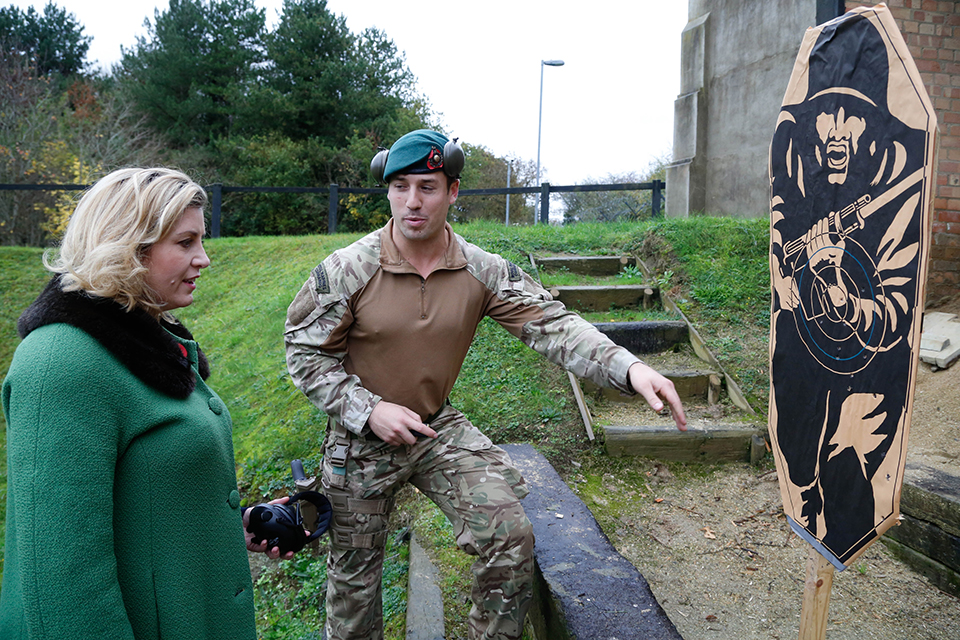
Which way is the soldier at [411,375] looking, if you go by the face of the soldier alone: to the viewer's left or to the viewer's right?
to the viewer's left

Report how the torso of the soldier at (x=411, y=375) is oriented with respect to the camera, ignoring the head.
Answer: toward the camera

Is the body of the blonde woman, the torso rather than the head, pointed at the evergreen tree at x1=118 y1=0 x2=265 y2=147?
no

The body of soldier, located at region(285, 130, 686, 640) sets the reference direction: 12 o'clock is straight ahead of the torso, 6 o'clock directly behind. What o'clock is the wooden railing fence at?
The wooden railing fence is roughly at 6 o'clock from the soldier.

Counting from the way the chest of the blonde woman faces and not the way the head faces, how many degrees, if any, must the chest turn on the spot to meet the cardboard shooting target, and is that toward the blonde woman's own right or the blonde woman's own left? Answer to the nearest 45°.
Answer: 0° — they already face it

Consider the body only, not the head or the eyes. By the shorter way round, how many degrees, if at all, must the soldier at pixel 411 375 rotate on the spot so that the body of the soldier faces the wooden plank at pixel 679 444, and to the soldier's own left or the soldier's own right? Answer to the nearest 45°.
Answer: approximately 135° to the soldier's own left

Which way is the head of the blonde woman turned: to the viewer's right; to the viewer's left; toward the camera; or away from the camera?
to the viewer's right

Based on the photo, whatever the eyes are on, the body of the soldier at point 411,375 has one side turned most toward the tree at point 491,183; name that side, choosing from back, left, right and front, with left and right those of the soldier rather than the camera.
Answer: back

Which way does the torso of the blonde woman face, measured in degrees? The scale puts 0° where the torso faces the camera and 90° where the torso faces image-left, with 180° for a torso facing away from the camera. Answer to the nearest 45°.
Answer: approximately 270°

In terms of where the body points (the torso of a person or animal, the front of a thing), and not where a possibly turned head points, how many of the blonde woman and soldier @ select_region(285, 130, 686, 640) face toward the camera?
1

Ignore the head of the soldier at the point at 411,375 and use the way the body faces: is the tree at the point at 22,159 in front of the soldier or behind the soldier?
behind

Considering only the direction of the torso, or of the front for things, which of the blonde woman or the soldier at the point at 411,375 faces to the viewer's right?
the blonde woman

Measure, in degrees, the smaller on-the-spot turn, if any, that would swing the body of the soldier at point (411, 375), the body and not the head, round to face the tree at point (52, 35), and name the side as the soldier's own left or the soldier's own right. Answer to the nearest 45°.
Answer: approximately 135° to the soldier's own right
